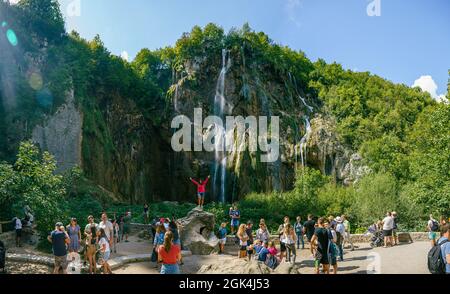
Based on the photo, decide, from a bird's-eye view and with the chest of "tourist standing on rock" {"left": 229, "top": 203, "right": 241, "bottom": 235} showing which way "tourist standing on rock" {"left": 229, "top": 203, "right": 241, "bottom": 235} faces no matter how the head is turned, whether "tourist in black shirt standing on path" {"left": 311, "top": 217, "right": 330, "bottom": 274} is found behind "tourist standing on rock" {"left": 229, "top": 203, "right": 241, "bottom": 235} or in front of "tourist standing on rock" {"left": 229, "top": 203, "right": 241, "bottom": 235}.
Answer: in front

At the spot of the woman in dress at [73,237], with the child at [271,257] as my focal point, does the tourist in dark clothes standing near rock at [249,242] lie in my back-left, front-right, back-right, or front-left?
front-left

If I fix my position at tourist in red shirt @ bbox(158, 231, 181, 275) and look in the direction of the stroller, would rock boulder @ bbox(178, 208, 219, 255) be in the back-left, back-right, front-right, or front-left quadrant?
front-left

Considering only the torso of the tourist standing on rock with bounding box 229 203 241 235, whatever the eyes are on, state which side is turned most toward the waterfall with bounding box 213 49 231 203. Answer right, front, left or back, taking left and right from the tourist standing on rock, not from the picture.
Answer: back

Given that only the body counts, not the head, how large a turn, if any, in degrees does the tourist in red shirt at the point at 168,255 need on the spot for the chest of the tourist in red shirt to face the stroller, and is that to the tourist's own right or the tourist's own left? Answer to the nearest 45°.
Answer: approximately 45° to the tourist's own right

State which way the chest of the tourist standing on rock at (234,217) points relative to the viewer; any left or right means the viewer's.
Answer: facing the viewer

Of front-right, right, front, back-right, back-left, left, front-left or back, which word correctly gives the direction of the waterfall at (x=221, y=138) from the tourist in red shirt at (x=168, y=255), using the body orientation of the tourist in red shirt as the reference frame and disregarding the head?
front

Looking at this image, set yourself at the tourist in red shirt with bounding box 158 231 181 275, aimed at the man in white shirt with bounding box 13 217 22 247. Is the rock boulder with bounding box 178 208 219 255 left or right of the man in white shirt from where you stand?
right

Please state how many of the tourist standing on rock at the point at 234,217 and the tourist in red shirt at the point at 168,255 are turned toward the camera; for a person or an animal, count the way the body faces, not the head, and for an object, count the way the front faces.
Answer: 1

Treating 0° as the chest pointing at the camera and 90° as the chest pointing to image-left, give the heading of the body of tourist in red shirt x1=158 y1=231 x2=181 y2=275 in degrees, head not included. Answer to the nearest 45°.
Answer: approximately 180°

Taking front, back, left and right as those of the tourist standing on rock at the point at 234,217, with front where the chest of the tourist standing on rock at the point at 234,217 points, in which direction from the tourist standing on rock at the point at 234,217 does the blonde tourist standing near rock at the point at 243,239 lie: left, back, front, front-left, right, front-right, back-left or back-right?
front

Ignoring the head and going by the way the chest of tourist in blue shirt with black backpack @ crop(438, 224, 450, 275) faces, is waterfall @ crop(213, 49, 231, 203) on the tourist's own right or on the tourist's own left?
on the tourist's own left

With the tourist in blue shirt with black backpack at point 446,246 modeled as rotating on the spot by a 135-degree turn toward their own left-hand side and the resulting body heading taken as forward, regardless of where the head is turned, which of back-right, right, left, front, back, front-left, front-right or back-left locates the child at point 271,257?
front

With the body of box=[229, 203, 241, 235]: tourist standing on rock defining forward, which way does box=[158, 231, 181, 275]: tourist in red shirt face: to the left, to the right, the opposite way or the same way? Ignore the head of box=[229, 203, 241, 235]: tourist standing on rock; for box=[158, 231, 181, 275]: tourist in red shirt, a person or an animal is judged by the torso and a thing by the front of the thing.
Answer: the opposite way
